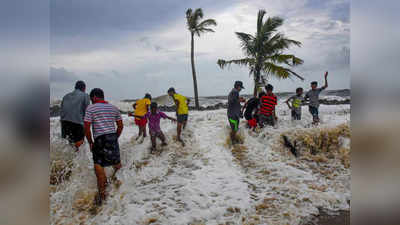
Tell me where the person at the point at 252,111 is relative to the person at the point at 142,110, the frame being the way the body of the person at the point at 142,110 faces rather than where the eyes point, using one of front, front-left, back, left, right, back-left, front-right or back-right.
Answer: front-right

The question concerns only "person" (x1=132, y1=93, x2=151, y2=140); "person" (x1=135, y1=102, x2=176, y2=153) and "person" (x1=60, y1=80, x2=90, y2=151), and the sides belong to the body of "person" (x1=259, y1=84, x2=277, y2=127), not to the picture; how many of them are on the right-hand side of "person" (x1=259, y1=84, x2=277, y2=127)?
3
